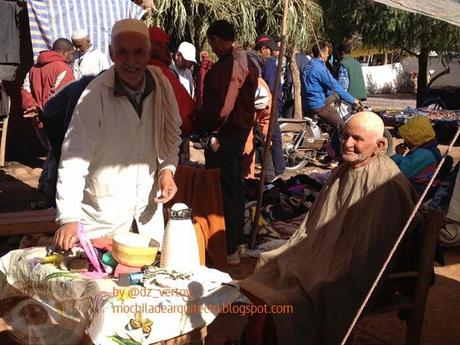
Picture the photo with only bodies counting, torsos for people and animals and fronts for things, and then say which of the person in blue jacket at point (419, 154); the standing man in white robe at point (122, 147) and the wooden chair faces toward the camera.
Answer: the standing man in white robe

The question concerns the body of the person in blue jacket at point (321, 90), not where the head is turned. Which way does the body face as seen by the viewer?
to the viewer's right

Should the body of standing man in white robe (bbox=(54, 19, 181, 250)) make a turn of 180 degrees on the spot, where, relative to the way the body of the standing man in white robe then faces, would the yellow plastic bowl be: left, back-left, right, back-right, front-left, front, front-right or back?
back

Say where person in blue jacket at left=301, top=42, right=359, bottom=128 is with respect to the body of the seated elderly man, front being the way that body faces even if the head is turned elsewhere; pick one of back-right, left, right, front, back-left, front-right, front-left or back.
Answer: back-right

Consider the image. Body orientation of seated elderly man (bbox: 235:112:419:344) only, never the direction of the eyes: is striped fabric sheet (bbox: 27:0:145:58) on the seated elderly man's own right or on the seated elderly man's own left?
on the seated elderly man's own right

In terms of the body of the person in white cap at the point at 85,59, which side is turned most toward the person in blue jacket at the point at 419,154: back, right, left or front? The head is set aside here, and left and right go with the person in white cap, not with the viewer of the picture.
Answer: left

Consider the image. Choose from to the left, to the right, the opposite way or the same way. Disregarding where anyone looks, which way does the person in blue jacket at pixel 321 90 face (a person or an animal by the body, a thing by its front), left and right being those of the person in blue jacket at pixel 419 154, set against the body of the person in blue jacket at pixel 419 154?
the opposite way

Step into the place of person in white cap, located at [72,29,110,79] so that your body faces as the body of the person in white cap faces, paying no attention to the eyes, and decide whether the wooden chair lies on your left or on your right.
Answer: on your left

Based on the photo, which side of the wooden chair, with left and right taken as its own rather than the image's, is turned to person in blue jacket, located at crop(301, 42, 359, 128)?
right

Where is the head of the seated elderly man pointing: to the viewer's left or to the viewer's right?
to the viewer's left

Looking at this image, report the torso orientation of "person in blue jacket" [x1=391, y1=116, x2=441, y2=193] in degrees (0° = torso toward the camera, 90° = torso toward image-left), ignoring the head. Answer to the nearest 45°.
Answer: approximately 90°
